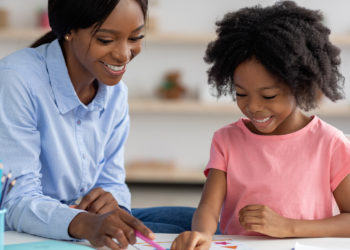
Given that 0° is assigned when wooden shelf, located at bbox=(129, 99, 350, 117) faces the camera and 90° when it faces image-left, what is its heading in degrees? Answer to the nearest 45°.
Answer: approximately 0°

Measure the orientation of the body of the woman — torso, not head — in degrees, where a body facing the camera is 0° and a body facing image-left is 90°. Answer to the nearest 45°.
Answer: approximately 315°

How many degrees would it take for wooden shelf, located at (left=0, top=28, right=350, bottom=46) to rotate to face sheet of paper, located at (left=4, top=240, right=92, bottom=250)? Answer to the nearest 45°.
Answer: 0° — it already faces it

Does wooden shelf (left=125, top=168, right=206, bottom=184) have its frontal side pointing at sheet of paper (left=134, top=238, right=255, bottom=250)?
yes

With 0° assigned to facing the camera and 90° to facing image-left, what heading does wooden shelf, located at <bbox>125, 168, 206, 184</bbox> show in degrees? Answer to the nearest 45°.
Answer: approximately 0°
